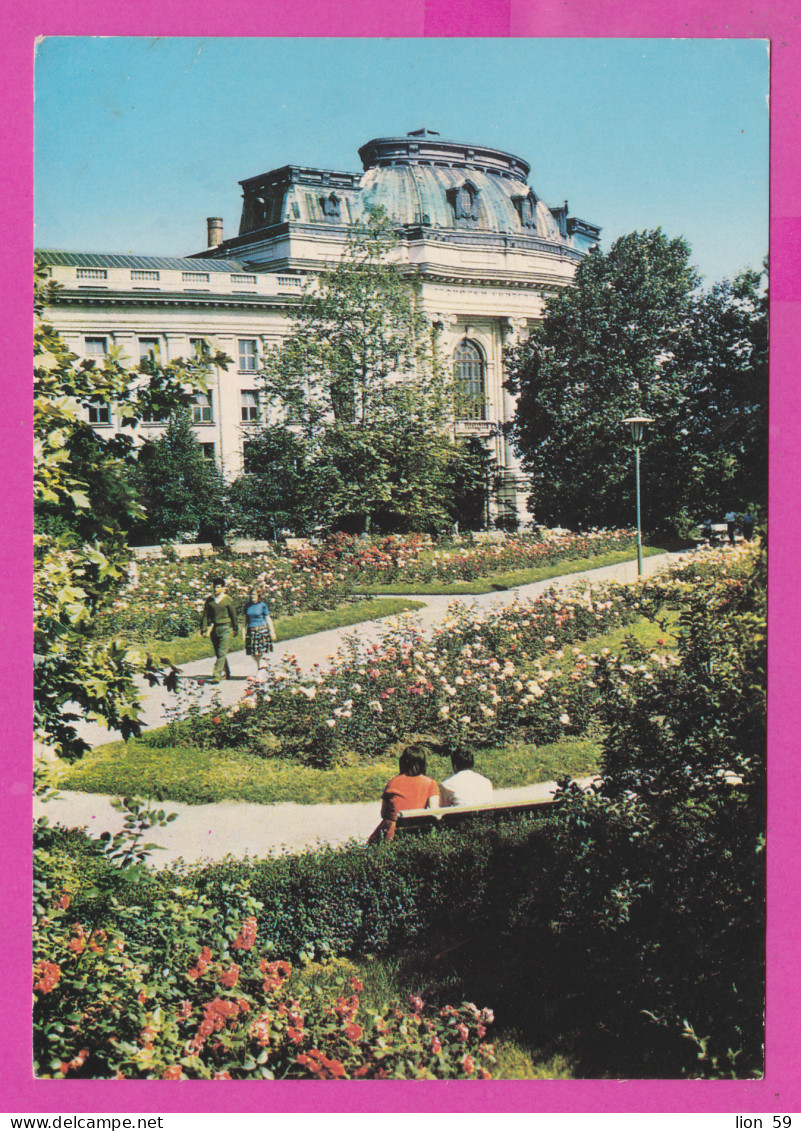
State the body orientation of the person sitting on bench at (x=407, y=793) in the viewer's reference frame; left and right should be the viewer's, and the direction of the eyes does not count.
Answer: facing away from the viewer

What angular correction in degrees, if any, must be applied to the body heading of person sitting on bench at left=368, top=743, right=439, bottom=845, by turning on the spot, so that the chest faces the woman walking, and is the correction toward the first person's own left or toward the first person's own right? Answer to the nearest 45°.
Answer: approximately 45° to the first person's own left

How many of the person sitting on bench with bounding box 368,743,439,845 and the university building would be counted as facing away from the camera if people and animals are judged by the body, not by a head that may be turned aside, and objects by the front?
1

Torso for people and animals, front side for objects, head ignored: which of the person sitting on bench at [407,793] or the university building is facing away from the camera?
the person sitting on bench

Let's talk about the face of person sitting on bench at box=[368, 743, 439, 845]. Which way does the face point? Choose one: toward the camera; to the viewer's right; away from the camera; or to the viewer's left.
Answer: away from the camera

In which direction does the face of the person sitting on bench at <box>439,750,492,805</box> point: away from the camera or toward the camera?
away from the camera
